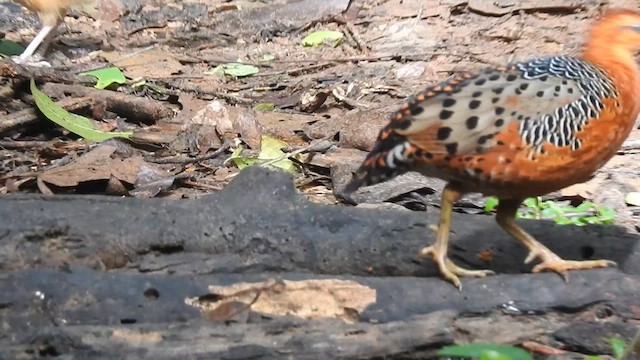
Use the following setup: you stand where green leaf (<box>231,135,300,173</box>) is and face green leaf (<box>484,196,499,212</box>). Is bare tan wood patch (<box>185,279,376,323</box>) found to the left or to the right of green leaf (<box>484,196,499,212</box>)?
right

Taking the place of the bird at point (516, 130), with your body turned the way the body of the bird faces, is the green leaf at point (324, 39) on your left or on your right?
on your left

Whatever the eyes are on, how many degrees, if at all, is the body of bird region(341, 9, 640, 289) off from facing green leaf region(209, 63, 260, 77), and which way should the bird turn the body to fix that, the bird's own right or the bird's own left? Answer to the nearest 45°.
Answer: approximately 135° to the bird's own left

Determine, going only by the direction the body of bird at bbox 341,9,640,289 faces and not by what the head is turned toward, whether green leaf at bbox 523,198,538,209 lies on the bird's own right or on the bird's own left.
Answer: on the bird's own left

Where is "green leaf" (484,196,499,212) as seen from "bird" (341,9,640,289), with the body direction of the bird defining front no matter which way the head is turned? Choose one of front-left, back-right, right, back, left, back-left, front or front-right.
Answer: left

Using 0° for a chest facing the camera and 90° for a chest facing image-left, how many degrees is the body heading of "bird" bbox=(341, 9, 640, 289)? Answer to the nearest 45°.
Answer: approximately 270°
